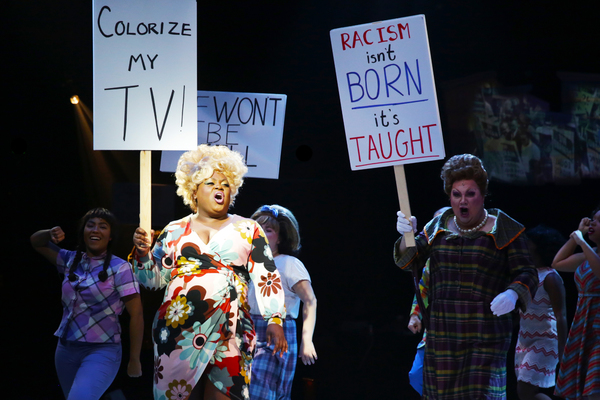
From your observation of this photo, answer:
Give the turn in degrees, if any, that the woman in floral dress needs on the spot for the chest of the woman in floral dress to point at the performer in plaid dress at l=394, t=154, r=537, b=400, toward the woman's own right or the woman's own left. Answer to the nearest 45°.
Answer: approximately 90° to the woman's own left

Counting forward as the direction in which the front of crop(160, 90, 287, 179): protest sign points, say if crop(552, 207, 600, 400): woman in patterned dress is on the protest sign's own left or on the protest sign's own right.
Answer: on the protest sign's own left

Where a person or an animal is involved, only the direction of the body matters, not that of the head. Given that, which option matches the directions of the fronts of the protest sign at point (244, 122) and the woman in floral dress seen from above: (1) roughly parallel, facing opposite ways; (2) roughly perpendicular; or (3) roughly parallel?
roughly parallel

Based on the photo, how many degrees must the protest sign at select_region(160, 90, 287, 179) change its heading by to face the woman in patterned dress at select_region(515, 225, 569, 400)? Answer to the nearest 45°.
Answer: approximately 90° to its left

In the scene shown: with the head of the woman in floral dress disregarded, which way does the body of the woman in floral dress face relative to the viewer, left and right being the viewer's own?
facing the viewer

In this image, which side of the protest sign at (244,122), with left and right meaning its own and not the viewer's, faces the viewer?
front

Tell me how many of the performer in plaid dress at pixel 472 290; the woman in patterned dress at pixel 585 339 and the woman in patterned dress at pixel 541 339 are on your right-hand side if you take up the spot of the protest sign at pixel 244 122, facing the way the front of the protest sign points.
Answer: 0
